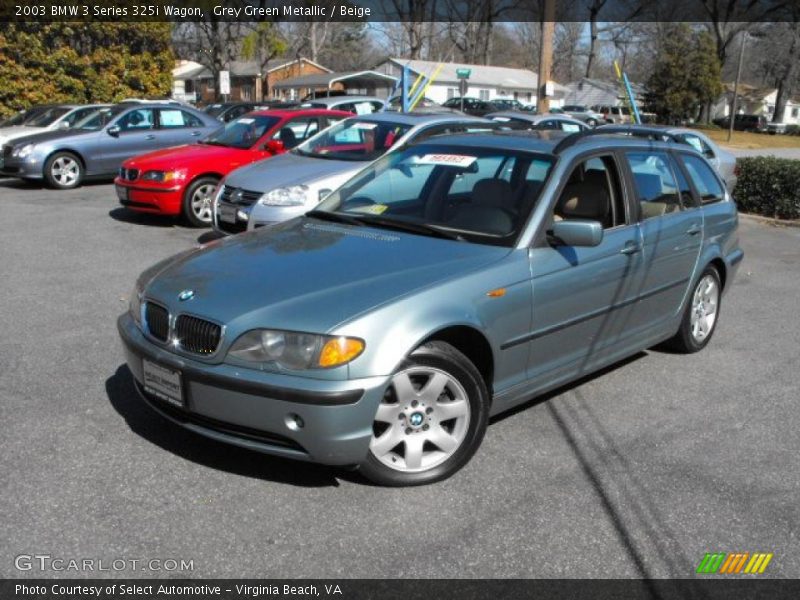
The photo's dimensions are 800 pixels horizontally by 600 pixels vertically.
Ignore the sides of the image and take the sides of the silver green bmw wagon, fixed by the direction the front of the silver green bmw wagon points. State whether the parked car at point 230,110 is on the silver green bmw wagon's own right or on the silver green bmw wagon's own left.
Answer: on the silver green bmw wagon's own right

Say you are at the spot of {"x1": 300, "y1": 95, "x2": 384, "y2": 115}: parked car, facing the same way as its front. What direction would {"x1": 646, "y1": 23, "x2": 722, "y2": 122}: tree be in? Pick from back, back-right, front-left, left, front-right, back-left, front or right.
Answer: back

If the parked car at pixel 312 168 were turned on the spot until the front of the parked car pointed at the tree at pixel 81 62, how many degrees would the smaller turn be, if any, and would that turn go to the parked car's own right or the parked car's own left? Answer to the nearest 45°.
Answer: approximately 90° to the parked car's own right

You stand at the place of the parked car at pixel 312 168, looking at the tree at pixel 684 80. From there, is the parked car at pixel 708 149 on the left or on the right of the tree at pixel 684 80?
right

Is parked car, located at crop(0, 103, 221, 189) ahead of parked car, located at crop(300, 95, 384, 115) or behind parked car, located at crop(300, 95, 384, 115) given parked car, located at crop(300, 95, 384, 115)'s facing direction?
ahead

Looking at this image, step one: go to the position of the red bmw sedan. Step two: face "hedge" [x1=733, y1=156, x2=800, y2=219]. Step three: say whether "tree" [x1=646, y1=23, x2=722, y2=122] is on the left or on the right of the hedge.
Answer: left

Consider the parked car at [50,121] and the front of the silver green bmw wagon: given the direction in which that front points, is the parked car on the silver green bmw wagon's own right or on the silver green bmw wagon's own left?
on the silver green bmw wagon's own right

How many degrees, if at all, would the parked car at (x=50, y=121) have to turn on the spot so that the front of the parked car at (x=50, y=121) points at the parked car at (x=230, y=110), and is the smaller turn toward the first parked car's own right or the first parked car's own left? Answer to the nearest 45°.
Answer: approximately 180°
